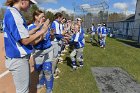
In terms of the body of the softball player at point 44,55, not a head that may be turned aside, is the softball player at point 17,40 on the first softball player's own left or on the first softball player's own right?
on the first softball player's own right

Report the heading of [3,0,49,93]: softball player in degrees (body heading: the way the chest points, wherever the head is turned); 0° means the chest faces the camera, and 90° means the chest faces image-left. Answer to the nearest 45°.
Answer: approximately 270°

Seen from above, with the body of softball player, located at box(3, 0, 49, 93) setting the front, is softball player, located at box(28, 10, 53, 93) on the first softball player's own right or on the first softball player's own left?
on the first softball player's own left

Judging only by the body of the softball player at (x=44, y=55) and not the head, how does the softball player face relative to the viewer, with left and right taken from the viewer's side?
facing the viewer and to the right of the viewer

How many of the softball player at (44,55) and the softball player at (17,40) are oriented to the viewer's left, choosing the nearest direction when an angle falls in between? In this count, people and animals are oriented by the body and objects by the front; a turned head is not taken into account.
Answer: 0
